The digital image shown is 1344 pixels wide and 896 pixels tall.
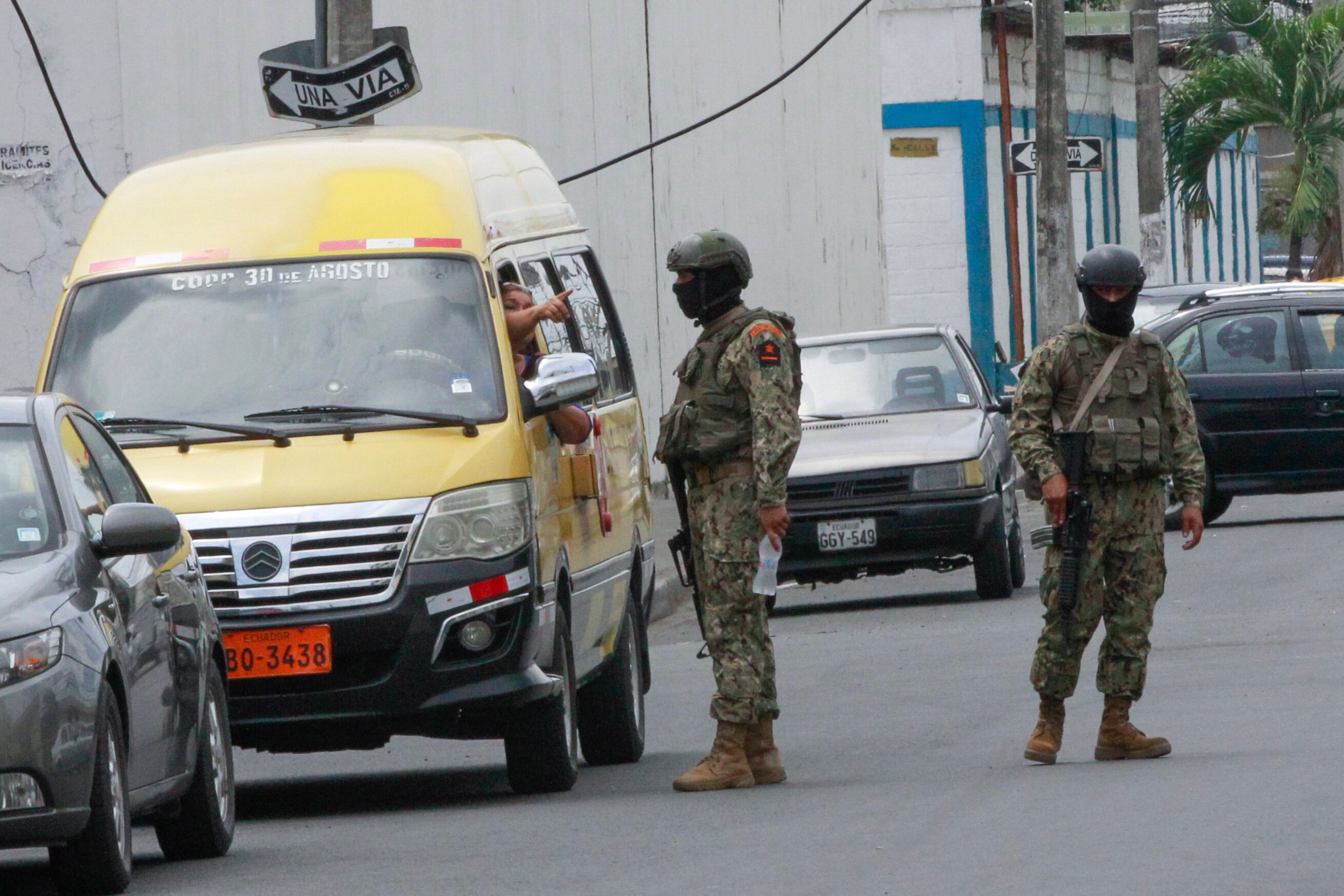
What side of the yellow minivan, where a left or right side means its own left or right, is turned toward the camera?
front

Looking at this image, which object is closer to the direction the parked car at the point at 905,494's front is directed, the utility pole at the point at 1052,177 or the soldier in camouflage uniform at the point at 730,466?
the soldier in camouflage uniform

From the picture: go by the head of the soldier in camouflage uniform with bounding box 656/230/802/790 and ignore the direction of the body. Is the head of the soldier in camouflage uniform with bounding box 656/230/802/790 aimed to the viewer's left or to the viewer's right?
to the viewer's left

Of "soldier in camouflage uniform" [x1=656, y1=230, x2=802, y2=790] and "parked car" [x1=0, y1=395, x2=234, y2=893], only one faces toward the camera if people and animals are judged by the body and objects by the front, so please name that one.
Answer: the parked car

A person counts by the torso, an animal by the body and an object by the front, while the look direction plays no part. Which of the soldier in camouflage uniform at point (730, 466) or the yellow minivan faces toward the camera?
the yellow minivan

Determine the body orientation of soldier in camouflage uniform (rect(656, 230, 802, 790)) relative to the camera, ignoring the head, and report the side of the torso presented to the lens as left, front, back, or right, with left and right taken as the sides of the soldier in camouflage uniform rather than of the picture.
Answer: left

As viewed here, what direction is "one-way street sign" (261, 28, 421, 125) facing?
toward the camera

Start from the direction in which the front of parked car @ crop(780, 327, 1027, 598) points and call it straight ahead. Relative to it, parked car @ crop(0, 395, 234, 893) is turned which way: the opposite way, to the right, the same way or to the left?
the same way

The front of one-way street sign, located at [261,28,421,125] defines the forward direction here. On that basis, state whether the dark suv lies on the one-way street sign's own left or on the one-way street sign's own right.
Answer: on the one-way street sign's own left

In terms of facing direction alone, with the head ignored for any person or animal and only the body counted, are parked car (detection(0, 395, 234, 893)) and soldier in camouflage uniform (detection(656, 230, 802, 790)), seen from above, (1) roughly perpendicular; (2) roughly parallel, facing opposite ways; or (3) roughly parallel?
roughly perpendicular

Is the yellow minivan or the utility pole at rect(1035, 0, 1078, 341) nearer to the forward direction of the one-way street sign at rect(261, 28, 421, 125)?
the yellow minivan

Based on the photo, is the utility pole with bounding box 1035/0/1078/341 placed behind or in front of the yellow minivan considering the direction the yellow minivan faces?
behind

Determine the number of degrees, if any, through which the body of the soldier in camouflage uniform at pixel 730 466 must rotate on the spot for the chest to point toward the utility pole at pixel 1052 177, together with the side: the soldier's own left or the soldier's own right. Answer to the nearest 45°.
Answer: approximately 90° to the soldier's own right

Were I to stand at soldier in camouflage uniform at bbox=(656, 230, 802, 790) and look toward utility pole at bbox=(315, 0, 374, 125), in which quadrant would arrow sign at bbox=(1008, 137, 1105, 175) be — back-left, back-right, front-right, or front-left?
front-right

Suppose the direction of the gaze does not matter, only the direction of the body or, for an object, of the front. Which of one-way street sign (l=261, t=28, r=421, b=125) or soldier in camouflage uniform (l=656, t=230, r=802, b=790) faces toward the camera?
the one-way street sign

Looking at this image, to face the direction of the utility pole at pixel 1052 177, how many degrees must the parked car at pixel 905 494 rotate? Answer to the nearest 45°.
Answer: approximately 180°

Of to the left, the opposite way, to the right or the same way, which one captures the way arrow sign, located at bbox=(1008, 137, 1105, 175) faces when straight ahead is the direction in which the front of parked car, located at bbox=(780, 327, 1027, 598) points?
the same way

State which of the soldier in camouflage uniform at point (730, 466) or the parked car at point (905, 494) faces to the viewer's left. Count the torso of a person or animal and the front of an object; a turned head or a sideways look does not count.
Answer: the soldier in camouflage uniform

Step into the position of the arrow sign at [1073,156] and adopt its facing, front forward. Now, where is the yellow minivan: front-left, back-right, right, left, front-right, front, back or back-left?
front
